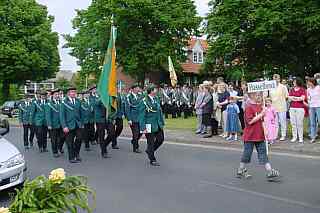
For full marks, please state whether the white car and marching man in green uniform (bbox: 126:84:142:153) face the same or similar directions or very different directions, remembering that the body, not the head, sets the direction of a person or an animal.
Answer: same or similar directions

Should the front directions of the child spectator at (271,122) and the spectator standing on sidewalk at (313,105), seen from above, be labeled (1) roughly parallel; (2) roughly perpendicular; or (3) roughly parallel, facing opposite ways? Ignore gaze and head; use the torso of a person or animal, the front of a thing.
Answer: roughly parallel

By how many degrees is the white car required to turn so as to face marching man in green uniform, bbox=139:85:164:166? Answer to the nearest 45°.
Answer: approximately 90° to its left

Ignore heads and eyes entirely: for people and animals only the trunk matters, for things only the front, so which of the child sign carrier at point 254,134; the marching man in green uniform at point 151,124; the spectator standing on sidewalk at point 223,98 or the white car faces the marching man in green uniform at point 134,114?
the spectator standing on sidewalk

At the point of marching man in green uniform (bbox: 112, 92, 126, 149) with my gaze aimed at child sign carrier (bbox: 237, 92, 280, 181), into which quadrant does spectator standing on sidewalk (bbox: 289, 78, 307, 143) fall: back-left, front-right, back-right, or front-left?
front-left

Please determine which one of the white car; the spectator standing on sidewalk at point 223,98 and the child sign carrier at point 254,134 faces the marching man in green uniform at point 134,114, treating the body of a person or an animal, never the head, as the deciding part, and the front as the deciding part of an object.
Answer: the spectator standing on sidewalk

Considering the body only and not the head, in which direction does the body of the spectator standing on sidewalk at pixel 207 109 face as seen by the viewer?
to the viewer's left

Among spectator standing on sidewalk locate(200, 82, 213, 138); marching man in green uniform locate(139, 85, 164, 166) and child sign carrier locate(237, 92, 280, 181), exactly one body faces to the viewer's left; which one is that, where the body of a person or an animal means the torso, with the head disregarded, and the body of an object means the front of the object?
the spectator standing on sidewalk
